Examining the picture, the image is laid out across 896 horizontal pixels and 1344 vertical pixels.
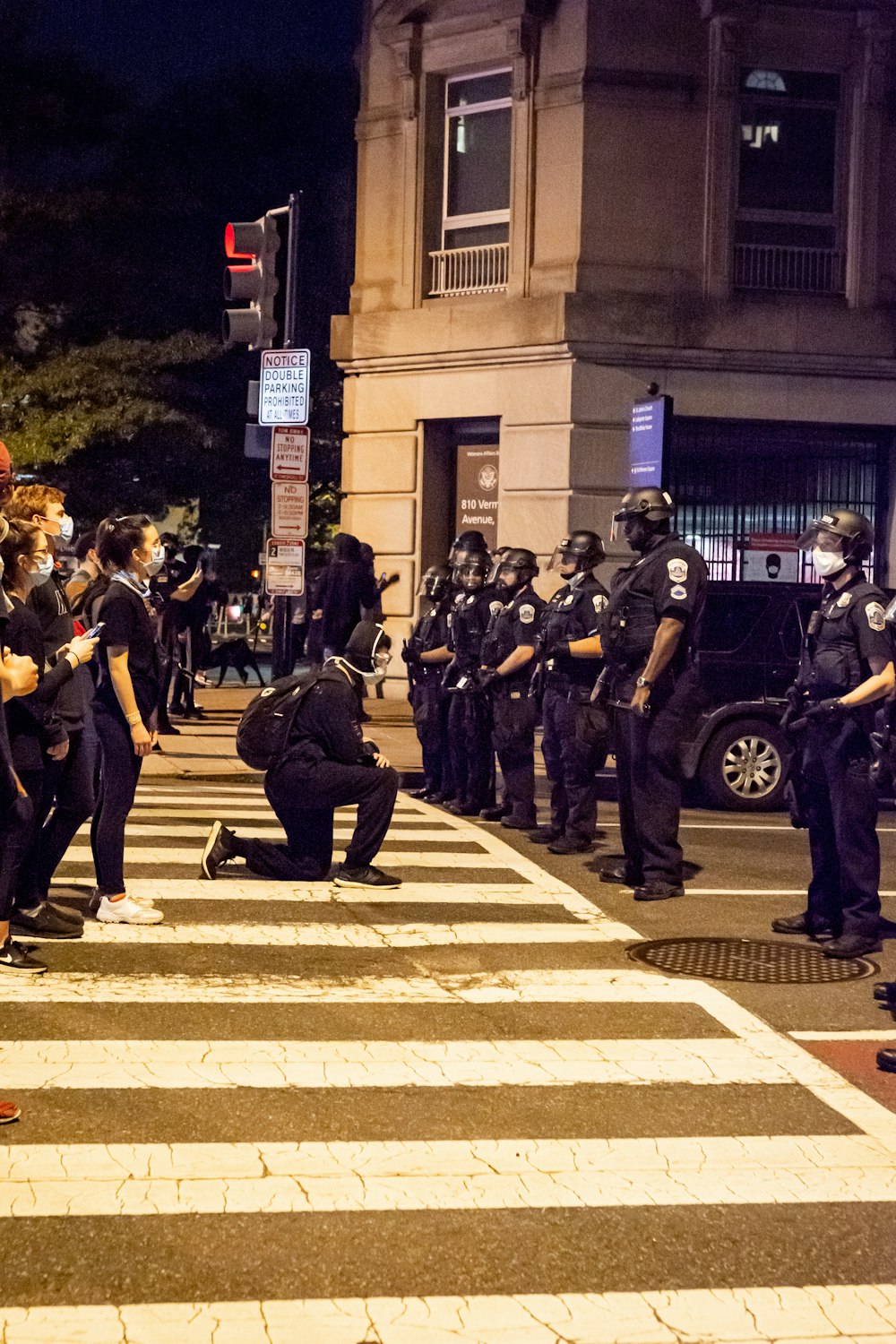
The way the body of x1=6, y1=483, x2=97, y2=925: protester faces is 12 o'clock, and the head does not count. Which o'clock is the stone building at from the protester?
The stone building is roughly at 10 o'clock from the protester.

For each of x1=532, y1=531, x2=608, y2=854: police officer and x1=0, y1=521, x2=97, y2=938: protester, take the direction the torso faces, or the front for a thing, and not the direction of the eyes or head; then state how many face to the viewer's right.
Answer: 1

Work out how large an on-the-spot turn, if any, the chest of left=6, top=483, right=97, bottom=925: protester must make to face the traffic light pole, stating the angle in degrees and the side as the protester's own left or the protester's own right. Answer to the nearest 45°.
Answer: approximately 90° to the protester's own left

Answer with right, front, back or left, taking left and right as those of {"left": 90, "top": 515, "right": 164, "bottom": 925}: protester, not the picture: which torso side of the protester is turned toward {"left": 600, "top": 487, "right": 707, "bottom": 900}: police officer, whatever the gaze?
front

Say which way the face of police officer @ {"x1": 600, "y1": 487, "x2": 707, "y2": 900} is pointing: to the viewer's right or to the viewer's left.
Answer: to the viewer's left

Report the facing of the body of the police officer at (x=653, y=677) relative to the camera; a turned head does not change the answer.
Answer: to the viewer's left

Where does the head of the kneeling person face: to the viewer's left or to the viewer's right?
to the viewer's right

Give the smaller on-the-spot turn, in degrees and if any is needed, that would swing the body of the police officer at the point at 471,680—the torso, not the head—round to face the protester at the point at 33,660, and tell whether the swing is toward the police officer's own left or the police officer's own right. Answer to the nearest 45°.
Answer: approximately 45° to the police officer's own left

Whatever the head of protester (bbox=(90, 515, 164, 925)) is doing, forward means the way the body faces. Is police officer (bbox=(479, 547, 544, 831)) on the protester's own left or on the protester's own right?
on the protester's own left

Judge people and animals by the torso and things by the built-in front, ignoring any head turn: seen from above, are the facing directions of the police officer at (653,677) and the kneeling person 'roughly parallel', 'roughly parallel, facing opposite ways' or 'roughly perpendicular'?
roughly parallel, facing opposite ways

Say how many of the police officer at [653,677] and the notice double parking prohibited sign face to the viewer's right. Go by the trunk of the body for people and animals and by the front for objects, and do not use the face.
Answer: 0

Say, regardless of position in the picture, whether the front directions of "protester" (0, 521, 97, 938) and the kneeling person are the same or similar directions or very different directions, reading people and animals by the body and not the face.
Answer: same or similar directions

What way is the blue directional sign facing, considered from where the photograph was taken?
facing the viewer and to the left of the viewer
